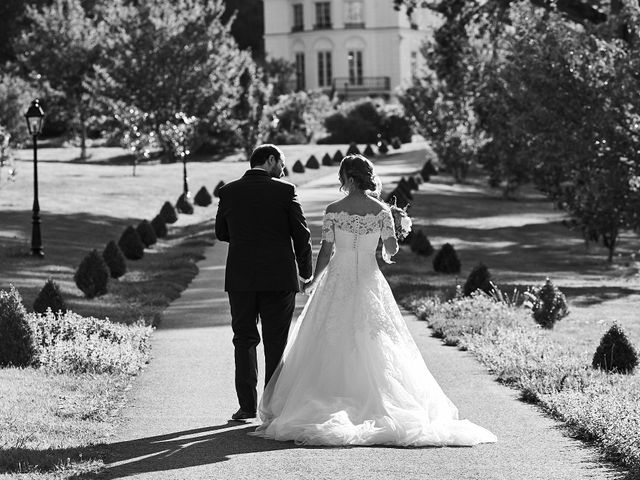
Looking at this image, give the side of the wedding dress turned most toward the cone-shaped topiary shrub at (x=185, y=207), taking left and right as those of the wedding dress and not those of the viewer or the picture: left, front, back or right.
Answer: front

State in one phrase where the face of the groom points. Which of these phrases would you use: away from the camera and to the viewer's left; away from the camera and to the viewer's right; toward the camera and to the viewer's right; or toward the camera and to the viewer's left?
away from the camera and to the viewer's right

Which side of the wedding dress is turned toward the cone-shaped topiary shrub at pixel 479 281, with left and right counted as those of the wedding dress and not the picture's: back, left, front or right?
front

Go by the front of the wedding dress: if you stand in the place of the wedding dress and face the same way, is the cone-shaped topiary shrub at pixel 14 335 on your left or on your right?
on your left

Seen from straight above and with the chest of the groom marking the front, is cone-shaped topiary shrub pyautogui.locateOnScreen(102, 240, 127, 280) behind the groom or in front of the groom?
in front

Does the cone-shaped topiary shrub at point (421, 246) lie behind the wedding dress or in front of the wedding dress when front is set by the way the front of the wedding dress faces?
in front

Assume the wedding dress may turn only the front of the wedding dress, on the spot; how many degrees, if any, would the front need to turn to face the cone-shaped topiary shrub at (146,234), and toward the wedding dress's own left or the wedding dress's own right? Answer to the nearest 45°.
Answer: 0° — they already face it

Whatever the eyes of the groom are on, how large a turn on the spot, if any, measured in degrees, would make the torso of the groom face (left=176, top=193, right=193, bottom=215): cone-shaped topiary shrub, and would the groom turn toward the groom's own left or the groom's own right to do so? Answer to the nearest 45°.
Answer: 0° — they already face it

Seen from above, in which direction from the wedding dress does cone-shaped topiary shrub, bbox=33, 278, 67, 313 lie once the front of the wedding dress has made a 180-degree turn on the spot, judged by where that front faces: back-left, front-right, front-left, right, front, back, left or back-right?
back-right

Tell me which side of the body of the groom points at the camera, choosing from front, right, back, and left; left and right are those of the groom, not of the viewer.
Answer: back

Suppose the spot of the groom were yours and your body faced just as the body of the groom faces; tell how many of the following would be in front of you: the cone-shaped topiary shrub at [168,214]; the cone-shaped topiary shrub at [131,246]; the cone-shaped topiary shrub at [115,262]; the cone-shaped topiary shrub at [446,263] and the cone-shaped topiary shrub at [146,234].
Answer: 5

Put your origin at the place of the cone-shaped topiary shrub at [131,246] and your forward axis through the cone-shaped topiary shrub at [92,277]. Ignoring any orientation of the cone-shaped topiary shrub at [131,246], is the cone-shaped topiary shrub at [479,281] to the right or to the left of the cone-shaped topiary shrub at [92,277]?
left

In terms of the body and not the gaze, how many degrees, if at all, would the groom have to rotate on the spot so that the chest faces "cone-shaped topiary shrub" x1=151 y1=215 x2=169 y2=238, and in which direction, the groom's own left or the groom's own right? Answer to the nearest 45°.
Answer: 0° — they already face it

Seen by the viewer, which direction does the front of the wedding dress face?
away from the camera

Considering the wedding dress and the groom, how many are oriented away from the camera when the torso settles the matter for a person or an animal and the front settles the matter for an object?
2
